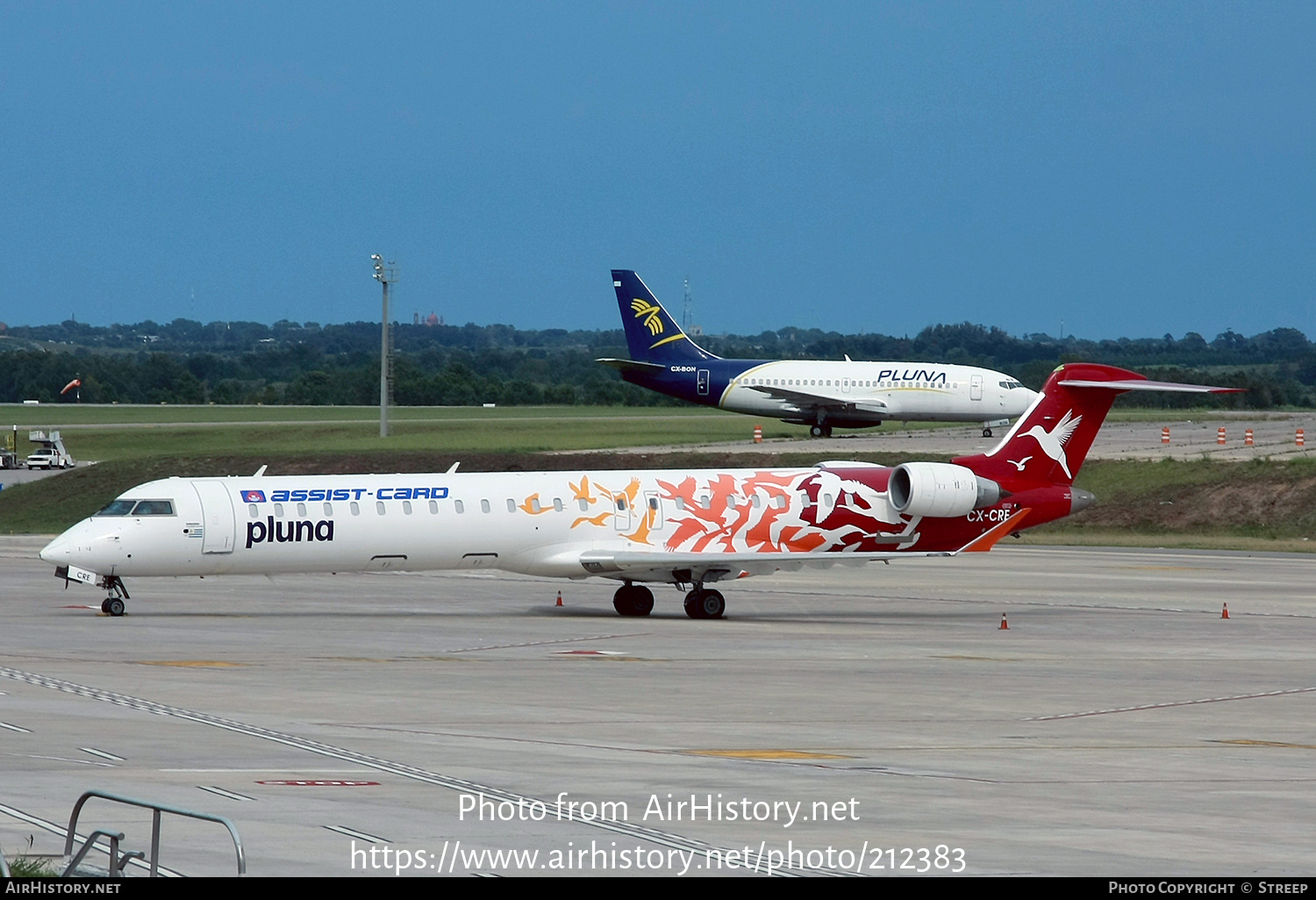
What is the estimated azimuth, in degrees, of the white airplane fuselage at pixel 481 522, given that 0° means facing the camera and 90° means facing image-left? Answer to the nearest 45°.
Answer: approximately 90°
